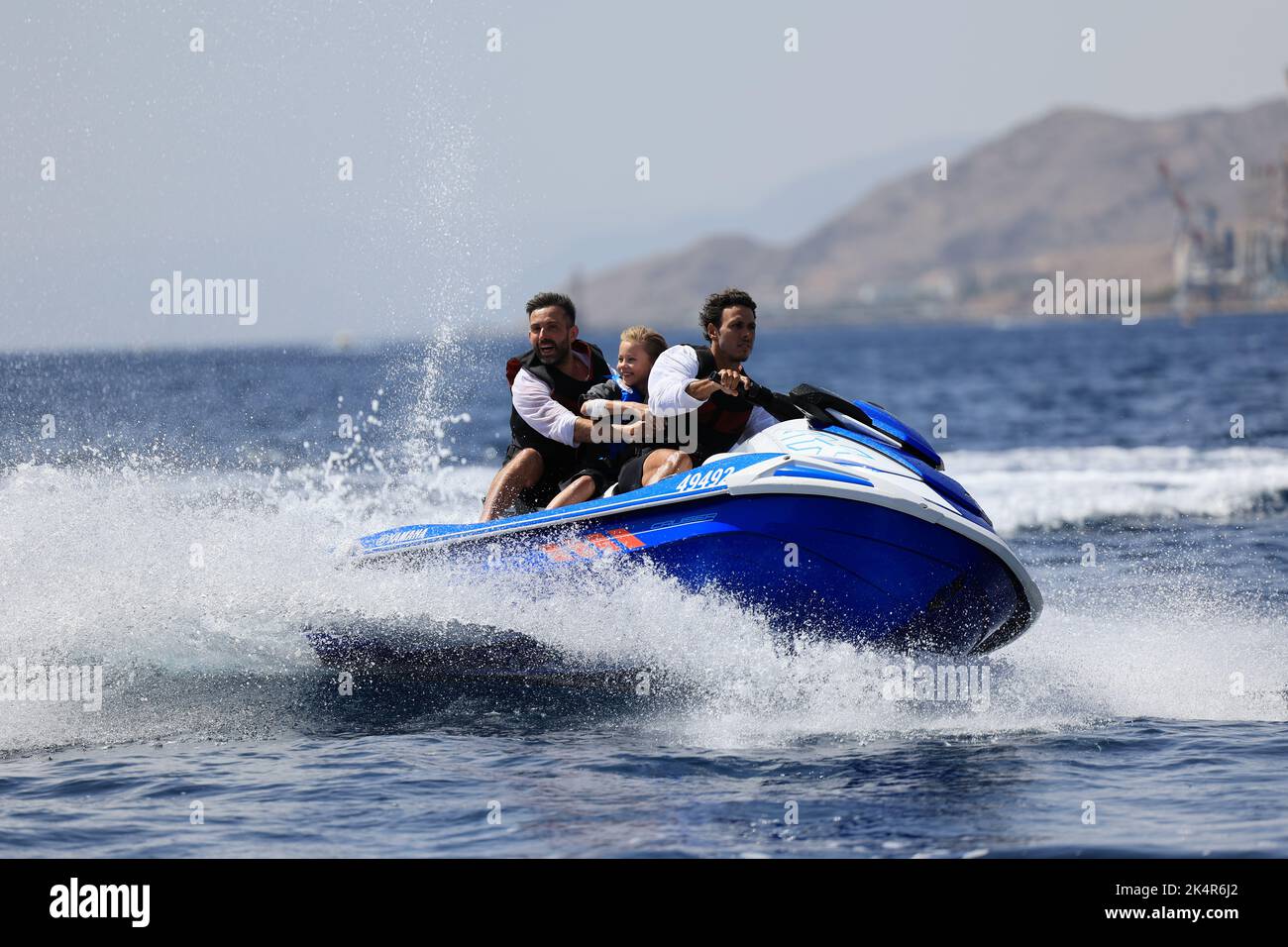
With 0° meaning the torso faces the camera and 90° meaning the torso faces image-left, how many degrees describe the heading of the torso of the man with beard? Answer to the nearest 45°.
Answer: approximately 315°
